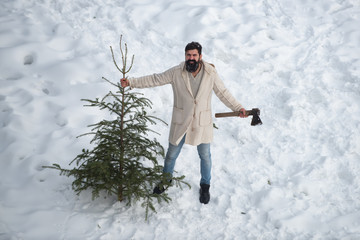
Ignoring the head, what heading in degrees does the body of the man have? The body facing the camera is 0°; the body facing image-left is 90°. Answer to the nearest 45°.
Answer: approximately 0°
